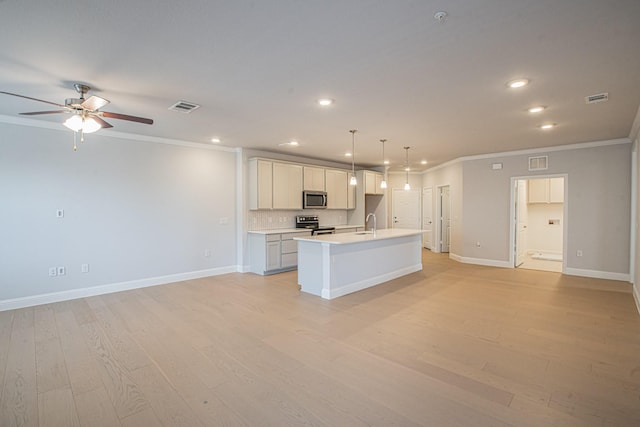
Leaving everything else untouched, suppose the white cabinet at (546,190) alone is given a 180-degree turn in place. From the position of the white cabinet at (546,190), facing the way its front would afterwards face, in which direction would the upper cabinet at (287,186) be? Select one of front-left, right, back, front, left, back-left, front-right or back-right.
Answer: back-left

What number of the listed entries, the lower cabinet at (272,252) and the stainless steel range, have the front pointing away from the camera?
0

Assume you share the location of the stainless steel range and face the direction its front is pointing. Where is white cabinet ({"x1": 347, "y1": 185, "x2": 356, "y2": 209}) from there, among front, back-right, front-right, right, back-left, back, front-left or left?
left

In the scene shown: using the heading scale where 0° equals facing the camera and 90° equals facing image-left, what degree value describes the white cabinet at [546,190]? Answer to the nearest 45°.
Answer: approximately 0°

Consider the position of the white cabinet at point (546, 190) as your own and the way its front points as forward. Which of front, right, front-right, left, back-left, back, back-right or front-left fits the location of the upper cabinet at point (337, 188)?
front-right

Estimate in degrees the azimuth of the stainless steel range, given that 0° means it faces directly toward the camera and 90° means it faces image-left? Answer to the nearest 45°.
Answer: approximately 315°

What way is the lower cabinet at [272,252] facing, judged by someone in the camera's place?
facing the viewer and to the right of the viewer

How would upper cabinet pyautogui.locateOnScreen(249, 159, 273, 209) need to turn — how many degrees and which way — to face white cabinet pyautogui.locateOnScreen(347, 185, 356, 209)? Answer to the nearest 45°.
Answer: approximately 90° to its left

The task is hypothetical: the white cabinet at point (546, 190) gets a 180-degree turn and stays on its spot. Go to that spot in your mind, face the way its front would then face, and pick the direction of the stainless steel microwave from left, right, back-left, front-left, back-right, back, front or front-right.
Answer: back-left

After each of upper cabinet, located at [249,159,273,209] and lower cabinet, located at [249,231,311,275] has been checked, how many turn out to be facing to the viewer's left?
0

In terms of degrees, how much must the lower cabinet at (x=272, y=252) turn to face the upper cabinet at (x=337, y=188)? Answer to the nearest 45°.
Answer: approximately 90° to its left

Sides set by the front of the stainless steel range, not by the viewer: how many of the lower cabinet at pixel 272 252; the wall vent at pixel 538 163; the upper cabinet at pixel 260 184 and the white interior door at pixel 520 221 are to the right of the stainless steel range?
2
